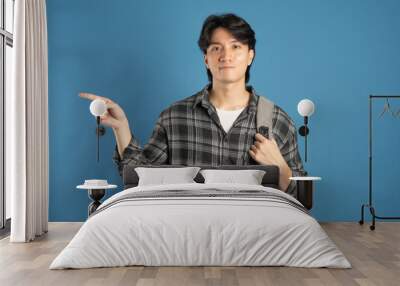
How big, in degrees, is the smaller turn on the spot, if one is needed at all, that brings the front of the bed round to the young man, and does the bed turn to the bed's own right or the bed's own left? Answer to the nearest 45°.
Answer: approximately 180°

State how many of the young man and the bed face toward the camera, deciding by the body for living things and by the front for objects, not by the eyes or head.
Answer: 2

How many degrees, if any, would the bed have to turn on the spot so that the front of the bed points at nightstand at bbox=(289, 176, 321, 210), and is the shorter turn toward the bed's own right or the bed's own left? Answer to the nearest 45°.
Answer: approximately 135° to the bed's own left

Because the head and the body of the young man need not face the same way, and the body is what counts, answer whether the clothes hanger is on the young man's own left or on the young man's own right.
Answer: on the young man's own left

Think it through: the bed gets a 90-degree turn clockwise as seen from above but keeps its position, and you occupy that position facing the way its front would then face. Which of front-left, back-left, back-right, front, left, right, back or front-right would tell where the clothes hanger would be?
back-right

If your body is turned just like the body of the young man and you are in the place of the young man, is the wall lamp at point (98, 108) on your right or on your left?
on your right

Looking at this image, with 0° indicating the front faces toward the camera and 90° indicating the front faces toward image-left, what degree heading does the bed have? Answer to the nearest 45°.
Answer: approximately 0°

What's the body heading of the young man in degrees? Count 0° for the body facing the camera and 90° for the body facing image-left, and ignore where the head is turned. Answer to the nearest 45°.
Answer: approximately 0°
